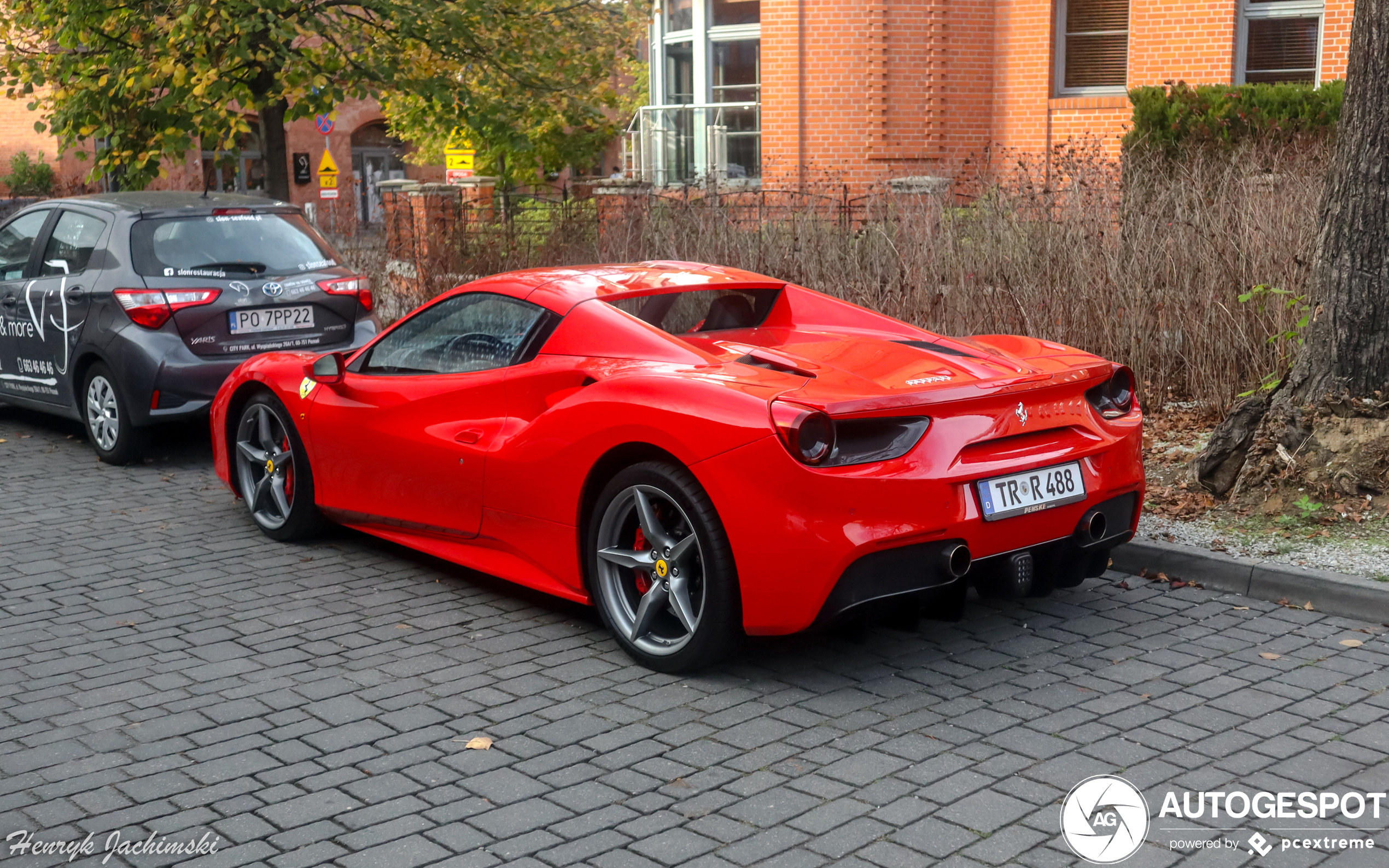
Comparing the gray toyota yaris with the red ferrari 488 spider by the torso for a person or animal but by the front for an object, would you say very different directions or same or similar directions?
same or similar directions

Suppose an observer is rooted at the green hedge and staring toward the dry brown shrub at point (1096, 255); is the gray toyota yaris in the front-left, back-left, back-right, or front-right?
front-right

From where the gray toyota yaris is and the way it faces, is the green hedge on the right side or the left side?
on its right

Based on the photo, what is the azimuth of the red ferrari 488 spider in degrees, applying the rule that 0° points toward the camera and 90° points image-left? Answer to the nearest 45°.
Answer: approximately 135°

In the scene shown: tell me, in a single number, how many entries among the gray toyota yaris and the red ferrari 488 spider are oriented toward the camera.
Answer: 0

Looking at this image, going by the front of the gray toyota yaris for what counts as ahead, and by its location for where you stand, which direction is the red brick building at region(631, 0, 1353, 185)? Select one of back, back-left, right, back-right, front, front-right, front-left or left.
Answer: right

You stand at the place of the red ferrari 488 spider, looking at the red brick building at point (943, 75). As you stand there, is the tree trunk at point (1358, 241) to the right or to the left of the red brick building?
right

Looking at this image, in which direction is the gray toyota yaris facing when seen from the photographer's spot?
facing away from the viewer and to the left of the viewer

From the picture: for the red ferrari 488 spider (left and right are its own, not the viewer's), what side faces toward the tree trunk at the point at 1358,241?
right

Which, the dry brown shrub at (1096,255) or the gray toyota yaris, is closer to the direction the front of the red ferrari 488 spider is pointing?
the gray toyota yaris
